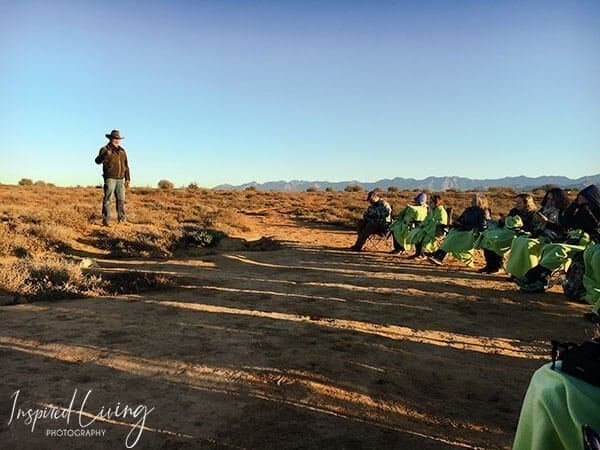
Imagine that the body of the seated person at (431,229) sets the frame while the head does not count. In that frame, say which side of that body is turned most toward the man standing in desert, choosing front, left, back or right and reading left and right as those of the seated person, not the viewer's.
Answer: front

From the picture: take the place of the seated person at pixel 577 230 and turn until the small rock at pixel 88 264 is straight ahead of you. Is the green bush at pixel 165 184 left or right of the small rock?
right

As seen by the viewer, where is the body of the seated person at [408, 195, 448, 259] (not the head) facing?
to the viewer's left

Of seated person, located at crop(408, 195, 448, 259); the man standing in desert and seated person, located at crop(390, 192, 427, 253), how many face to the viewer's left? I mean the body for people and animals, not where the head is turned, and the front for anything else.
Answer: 2

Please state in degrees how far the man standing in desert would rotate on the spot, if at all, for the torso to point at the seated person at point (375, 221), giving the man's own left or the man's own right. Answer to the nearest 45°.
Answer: approximately 45° to the man's own left

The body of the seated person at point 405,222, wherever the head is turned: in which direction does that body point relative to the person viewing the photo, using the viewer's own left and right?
facing to the left of the viewer

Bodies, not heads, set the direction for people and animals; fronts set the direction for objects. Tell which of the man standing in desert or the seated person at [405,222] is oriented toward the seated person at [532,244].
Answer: the man standing in desert

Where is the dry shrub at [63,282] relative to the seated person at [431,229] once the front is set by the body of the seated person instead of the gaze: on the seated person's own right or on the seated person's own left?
on the seated person's own left

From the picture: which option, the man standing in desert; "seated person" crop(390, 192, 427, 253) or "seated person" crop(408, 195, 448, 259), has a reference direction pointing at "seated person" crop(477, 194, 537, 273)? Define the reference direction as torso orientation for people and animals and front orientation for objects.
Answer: the man standing in desert

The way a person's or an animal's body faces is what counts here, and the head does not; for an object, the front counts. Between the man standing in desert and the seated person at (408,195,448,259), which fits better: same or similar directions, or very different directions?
very different directions

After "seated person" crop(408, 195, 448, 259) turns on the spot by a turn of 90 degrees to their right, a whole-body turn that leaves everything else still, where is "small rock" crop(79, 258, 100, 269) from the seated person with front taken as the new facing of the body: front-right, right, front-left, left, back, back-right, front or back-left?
back-left

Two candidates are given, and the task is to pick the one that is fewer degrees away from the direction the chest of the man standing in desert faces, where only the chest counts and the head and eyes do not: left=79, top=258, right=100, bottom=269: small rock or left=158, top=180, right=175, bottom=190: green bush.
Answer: the small rock

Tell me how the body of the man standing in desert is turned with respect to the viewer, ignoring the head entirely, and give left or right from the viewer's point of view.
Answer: facing the viewer and to the right of the viewer
